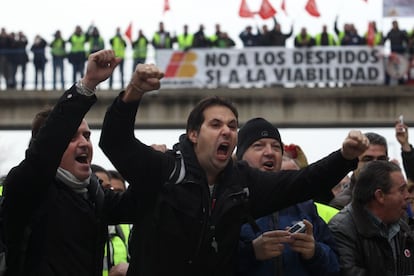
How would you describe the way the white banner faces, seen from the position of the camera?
facing the viewer

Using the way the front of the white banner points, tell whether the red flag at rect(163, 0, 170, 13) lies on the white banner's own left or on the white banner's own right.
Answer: on the white banner's own right
